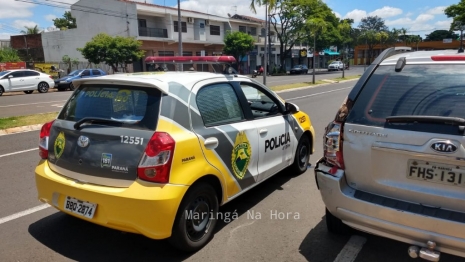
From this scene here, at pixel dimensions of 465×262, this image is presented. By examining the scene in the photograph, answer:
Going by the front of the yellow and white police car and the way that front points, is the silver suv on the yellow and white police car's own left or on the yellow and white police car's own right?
on the yellow and white police car's own right

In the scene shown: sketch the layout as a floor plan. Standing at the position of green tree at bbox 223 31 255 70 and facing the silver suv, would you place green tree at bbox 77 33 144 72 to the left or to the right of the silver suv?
right

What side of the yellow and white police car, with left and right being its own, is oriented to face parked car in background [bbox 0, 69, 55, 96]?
left

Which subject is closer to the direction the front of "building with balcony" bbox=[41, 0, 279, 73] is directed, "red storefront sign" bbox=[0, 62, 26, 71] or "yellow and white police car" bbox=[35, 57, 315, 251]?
the yellow and white police car

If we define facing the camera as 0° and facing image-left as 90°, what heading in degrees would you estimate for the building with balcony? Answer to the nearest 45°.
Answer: approximately 315°

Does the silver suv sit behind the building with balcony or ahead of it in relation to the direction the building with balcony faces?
ahead

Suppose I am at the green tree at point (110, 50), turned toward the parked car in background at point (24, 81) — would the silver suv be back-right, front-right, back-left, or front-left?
front-left

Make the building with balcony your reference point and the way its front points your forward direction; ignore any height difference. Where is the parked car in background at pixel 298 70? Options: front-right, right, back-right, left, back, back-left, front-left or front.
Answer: front-left

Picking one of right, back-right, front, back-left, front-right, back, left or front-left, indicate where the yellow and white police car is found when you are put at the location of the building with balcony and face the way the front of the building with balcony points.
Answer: front-right

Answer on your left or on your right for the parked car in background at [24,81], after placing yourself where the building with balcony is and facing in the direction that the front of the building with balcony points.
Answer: on your right

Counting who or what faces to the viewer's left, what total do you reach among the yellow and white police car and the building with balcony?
0

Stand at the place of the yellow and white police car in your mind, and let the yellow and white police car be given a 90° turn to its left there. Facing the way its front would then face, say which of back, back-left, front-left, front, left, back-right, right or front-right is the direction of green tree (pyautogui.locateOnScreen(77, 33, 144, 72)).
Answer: front-right

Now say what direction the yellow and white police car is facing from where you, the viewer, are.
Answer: facing away from the viewer and to the right of the viewer

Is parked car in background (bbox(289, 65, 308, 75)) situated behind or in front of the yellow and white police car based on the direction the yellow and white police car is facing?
in front
